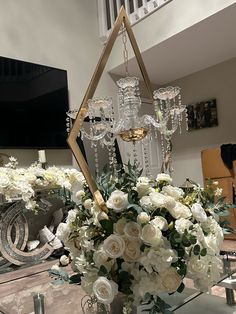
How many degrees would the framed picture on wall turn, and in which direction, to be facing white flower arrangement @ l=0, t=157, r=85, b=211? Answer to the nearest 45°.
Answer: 0° — it already faces it

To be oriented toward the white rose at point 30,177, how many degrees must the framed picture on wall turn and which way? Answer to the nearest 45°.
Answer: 0° — it already faces it

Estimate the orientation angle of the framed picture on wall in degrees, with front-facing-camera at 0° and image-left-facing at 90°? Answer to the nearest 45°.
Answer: approximately 45°

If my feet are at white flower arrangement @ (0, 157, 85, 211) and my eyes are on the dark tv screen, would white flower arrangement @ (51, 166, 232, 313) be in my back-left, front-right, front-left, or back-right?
back-right

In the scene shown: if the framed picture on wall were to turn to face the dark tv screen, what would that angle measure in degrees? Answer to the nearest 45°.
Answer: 0° — it already faces it
